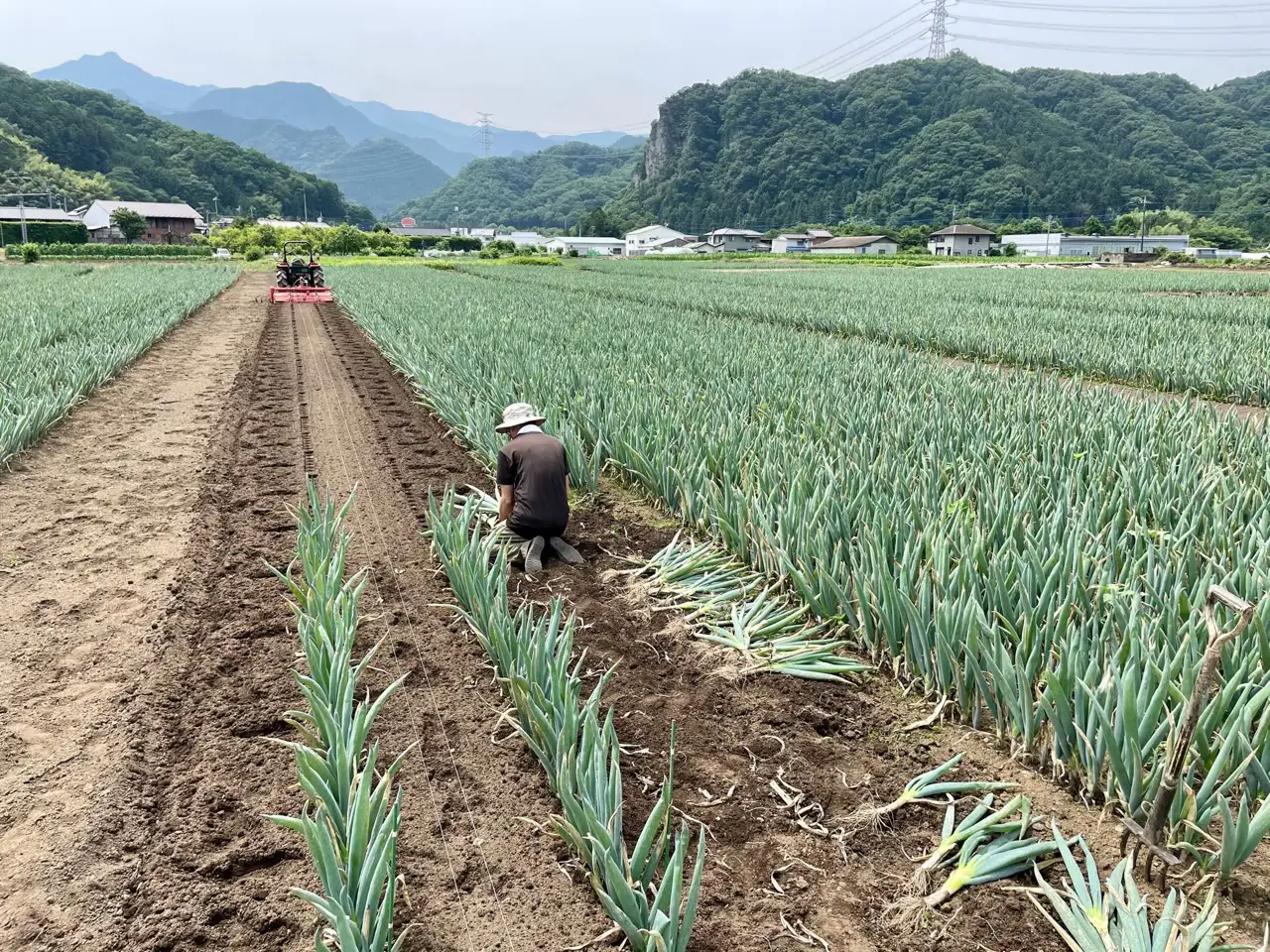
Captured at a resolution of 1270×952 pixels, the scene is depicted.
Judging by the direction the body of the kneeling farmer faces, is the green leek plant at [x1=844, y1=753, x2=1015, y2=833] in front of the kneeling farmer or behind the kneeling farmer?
behind

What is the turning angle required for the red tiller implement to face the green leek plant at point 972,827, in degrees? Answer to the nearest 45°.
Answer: approximately 180°

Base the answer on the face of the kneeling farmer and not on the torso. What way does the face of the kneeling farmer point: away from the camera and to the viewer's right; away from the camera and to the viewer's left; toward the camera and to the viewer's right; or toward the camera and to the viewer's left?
away from the camera and to the viewer's left

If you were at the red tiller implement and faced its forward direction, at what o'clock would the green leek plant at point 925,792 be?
The green leek plant is roughly at 6 o'clock from the red tiller implement.

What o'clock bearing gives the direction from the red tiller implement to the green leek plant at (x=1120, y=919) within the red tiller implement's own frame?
The green leek plant is roughly at 6 o'clock from the red tiller implement.

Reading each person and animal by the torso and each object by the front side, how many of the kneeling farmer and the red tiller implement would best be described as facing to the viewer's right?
0

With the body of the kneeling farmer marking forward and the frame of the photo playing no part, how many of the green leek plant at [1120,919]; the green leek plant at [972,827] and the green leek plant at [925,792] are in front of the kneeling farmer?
0

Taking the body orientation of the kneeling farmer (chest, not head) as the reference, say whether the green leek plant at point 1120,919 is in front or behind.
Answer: behind

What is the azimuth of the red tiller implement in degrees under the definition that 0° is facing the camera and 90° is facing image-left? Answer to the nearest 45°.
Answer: approximately 180°

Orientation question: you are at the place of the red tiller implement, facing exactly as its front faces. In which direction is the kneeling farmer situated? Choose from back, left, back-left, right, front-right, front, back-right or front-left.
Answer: back

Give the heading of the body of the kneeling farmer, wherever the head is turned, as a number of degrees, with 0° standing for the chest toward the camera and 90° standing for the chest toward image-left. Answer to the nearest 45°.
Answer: approximately 135°
